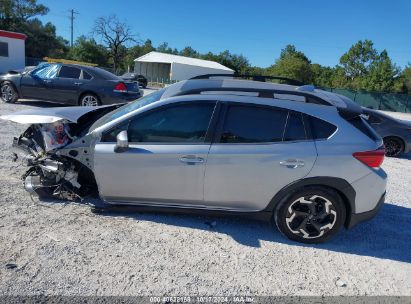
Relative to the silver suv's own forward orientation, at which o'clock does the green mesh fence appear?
The green mesh fence is roughly at 4 o'clock from the silver suv.

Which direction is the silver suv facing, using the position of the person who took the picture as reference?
facing to the left of the viewer

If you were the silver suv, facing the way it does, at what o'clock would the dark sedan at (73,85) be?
The dark sedan is roughly at 2 o'clock from the silver suv.

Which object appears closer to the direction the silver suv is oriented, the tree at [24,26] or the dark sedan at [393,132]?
the tree

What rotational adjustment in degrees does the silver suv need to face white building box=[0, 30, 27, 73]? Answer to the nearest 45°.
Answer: approximately 45° to its right
